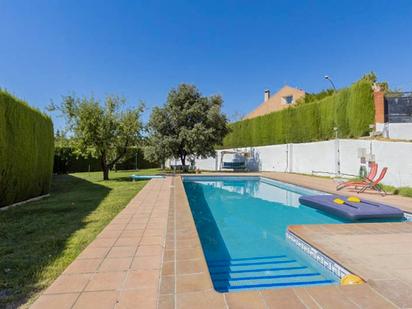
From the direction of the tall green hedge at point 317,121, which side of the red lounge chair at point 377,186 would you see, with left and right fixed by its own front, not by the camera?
right

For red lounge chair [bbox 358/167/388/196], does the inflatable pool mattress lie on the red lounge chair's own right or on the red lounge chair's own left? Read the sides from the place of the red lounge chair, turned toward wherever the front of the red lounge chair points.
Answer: on the red lounge chair's own left

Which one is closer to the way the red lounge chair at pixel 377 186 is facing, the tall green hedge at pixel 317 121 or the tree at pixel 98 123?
the tree

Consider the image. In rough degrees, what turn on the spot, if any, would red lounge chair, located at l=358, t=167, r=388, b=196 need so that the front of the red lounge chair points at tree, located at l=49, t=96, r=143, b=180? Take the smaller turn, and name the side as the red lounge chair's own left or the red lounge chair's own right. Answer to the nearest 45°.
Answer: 0° — it already faces it

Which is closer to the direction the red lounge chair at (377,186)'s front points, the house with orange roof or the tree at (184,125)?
the tree

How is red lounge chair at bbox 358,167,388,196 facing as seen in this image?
to the viewer's left

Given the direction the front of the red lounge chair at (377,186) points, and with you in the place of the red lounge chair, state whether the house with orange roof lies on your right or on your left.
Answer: on your right
